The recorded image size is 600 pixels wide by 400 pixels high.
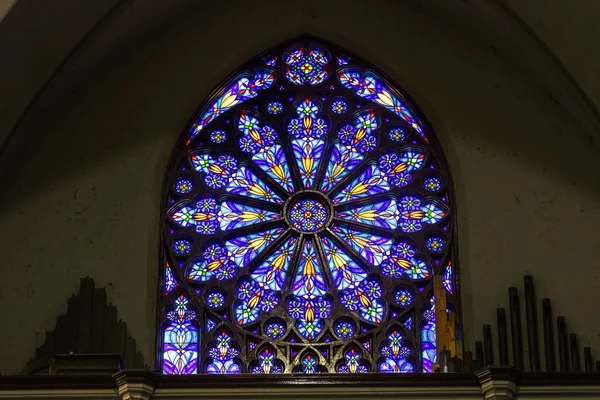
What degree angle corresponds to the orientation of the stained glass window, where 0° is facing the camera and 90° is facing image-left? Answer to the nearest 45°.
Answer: approximately 0°
